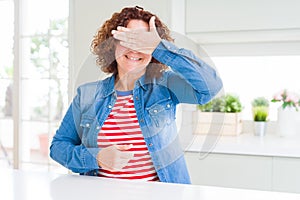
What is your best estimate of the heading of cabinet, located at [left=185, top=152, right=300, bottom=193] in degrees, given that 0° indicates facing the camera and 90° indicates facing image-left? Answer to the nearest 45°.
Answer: approximately 0°

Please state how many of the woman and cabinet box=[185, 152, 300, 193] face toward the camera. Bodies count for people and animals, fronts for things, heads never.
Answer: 2

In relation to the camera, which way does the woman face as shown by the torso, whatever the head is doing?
toward the camera
